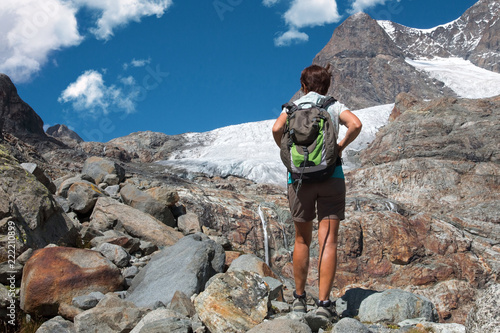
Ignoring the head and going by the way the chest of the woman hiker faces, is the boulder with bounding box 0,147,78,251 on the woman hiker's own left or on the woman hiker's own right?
on the woman hiker's own left

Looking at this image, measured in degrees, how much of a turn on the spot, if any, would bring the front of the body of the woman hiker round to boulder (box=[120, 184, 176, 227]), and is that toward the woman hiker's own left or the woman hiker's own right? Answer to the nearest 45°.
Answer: approximately 45° to the woman hiker's own left

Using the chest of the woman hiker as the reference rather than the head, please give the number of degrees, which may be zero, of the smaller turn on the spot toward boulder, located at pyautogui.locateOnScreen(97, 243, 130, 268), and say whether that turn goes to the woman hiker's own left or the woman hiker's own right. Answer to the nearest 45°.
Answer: approximately 45° to the woman hiker's own left

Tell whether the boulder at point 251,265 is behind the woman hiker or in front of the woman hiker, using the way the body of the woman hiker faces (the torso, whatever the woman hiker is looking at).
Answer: in front

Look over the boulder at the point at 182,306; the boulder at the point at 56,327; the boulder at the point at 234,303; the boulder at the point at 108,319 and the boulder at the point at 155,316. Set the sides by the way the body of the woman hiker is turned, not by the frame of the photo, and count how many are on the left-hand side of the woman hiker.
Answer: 5

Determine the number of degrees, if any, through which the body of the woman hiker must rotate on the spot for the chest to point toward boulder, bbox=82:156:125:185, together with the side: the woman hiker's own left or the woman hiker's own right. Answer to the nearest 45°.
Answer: approximately 45° to the woman hiker's own left

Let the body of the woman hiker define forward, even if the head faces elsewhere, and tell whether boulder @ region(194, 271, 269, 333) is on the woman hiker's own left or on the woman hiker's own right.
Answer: on the woman hiker's own left

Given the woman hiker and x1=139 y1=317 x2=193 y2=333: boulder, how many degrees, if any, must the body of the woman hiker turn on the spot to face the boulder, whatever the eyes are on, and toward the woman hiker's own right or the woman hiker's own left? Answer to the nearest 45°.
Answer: approximately 135° to the woman hiker's own left

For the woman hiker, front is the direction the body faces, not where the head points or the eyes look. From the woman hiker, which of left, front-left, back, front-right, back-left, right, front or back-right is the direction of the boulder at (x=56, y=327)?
left

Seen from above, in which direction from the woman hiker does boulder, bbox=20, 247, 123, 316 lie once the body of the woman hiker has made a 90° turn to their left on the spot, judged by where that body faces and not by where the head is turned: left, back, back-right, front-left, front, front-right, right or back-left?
front

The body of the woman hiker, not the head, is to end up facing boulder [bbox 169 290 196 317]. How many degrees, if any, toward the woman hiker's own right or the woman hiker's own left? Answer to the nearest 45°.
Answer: approximately 90° to the woman hiker's own left

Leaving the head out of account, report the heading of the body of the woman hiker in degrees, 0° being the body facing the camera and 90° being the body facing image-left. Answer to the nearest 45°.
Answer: approximately 180°
